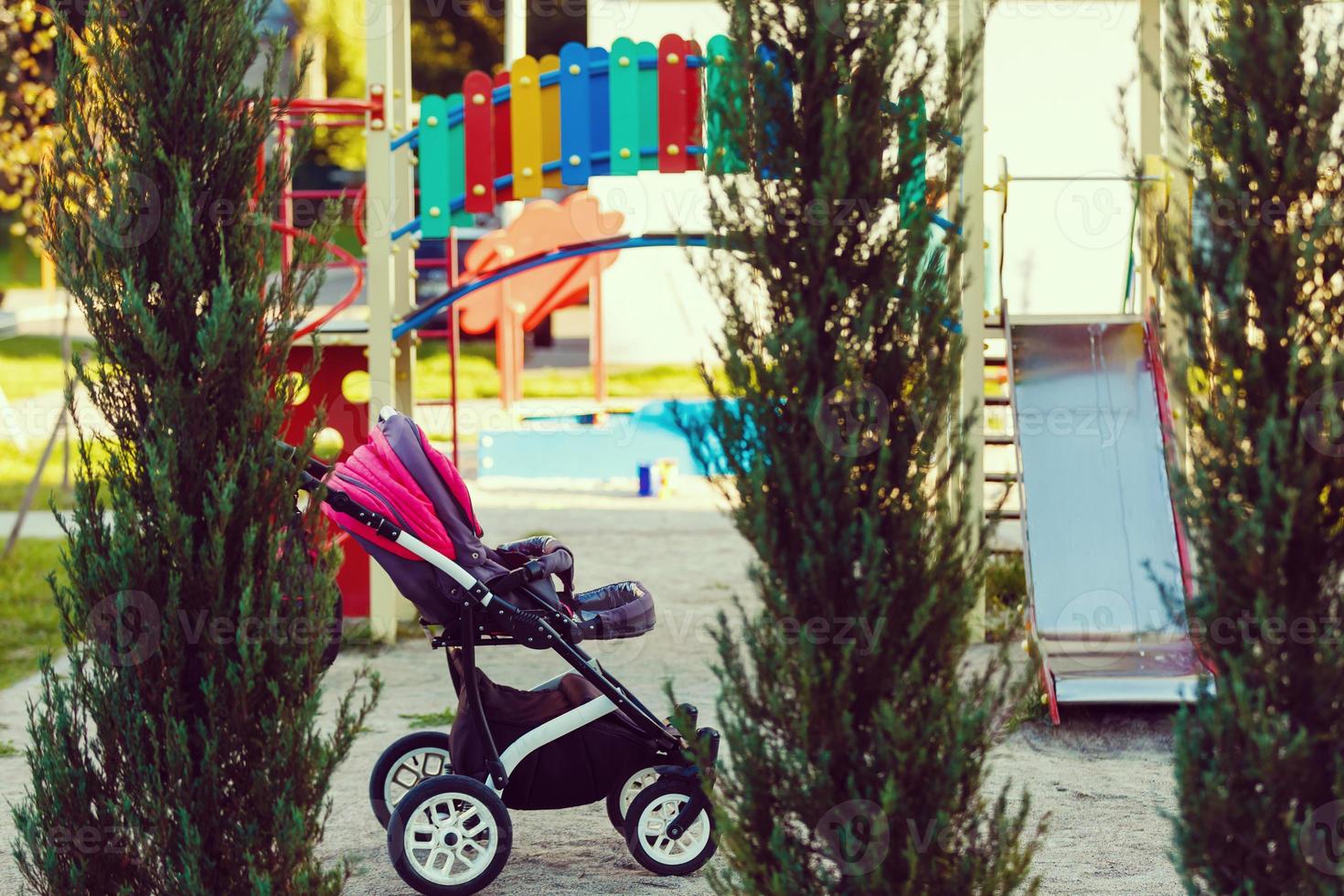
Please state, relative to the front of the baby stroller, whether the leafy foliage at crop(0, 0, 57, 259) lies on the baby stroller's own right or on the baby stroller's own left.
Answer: on the baby stroller's own left

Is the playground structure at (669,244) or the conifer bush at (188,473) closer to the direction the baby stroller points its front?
the playground structure

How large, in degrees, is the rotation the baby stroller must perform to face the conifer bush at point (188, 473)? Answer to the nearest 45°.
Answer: approximately 135° to its right

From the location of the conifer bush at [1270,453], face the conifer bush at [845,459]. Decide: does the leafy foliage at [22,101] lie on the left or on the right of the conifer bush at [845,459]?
right

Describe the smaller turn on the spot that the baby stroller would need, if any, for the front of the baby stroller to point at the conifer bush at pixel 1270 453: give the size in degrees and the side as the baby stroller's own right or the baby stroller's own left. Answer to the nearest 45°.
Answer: approximately 45° to the baby stroller's own right

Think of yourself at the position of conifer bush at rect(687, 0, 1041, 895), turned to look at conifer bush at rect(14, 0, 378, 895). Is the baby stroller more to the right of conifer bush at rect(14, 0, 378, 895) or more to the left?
right

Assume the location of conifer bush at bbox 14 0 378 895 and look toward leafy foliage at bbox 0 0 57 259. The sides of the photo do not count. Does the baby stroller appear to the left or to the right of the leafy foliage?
right

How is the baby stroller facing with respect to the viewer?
to the viewer's right

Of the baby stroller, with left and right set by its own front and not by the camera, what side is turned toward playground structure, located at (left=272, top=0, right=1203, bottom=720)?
left
